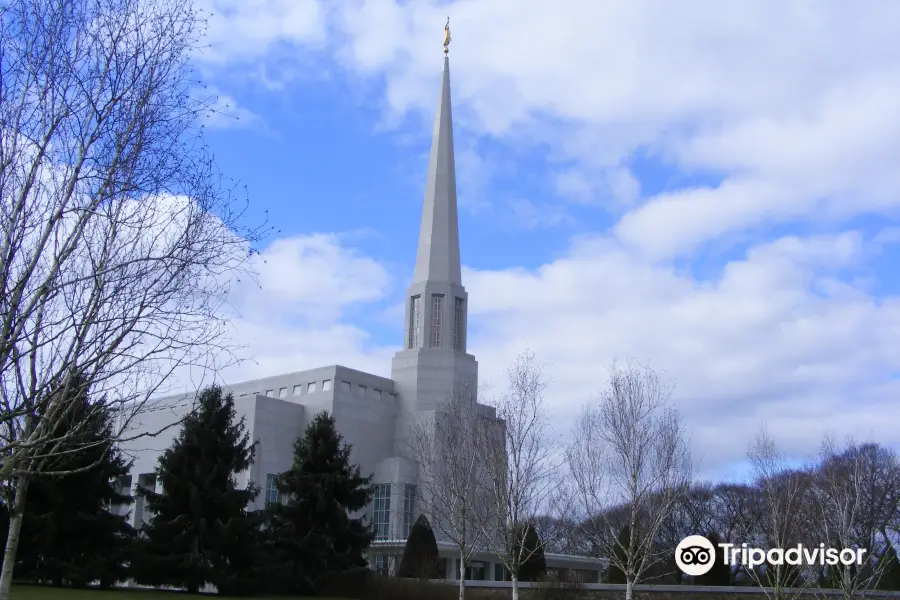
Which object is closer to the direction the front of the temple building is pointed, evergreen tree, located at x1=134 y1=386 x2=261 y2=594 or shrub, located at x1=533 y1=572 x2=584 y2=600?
the shrub

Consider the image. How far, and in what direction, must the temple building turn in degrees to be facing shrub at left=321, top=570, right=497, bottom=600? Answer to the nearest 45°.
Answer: approximately 45° to its right

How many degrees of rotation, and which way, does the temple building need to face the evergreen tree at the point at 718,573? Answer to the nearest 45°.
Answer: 0° — it already faces it

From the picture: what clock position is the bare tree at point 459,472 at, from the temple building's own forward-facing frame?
The bare tree is roughly at 1 o'clock from the temple building.

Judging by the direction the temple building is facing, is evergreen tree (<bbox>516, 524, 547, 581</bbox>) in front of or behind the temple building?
in front

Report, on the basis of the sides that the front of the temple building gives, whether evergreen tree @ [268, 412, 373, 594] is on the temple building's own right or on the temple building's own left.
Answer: on the temple building's own right

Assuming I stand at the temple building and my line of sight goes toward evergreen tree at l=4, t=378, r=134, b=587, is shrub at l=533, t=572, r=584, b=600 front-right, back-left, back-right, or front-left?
front-left

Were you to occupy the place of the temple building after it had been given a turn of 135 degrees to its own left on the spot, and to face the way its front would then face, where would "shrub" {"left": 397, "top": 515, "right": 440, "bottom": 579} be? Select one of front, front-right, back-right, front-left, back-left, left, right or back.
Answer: back

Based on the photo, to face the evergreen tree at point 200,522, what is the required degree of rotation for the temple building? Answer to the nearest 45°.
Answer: approximately 45° to its right
